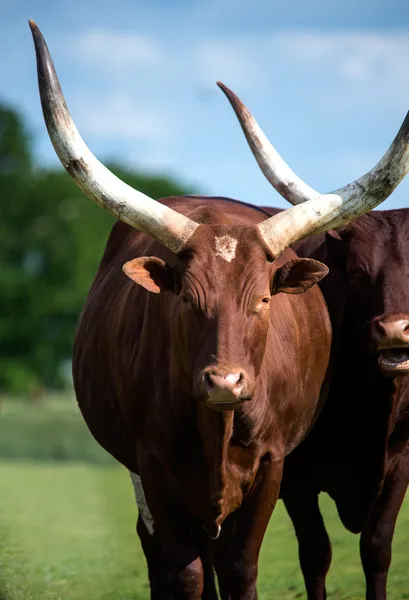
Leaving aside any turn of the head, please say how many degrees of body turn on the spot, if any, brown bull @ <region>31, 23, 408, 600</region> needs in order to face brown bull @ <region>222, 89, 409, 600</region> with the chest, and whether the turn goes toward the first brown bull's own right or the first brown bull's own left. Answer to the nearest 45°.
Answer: approximately 135° to the first brown bull's own left

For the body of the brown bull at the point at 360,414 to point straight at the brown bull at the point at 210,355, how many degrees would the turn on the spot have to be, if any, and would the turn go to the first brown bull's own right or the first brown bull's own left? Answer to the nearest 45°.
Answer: approximately 45° to the first brown bull's own right

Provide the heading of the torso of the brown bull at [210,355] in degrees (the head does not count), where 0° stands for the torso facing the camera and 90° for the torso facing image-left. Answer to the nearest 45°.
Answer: approximately 0°

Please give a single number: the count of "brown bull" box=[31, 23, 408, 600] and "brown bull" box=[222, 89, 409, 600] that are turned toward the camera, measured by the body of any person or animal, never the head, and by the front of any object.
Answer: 2
